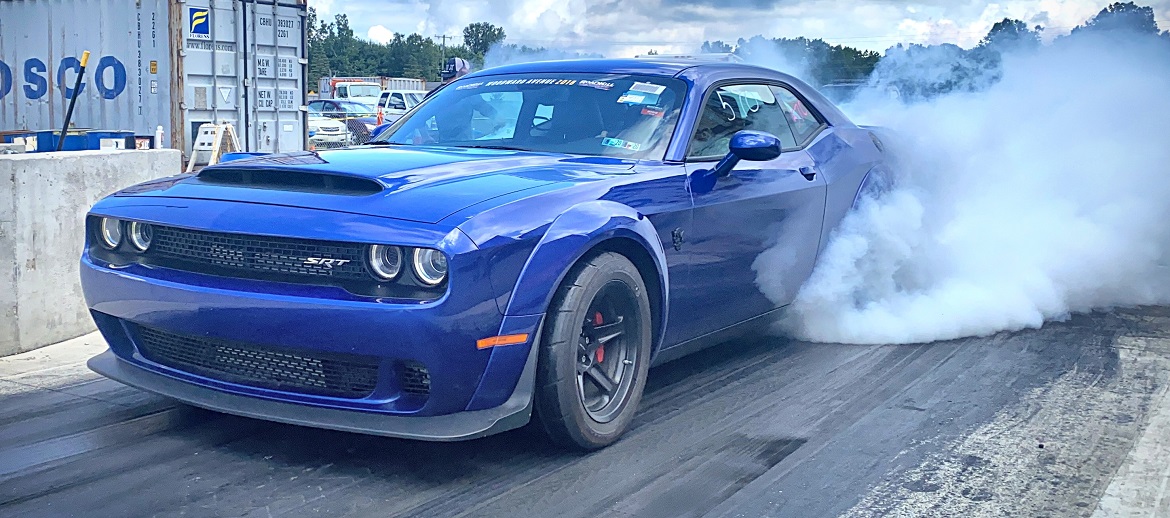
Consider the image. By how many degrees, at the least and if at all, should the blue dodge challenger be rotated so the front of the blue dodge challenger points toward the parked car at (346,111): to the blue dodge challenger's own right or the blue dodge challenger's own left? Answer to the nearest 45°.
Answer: approximately 135° to the blue dodge challenger's own right

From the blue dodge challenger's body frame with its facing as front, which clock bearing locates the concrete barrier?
The concrete barrier is roughly at 3 o'clock from the blue dodge challenger.

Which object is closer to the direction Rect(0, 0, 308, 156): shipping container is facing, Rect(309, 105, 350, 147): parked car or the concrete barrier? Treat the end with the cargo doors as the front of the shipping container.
the concrete barrier

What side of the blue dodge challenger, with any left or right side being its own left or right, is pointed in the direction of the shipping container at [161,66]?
right

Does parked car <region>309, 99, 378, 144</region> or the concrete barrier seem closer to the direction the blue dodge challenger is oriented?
the concrete barrier

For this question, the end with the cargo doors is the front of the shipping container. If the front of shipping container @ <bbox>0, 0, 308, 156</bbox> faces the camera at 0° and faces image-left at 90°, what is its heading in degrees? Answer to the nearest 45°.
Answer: approximately 315°

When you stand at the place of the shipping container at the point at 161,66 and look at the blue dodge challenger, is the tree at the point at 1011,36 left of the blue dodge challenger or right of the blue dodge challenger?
left

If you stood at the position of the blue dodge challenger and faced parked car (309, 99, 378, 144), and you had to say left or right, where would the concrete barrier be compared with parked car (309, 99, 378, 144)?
left

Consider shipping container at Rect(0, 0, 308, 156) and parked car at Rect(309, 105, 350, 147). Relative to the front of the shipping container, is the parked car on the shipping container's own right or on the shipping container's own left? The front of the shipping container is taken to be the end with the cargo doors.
on the shipping container's own left
